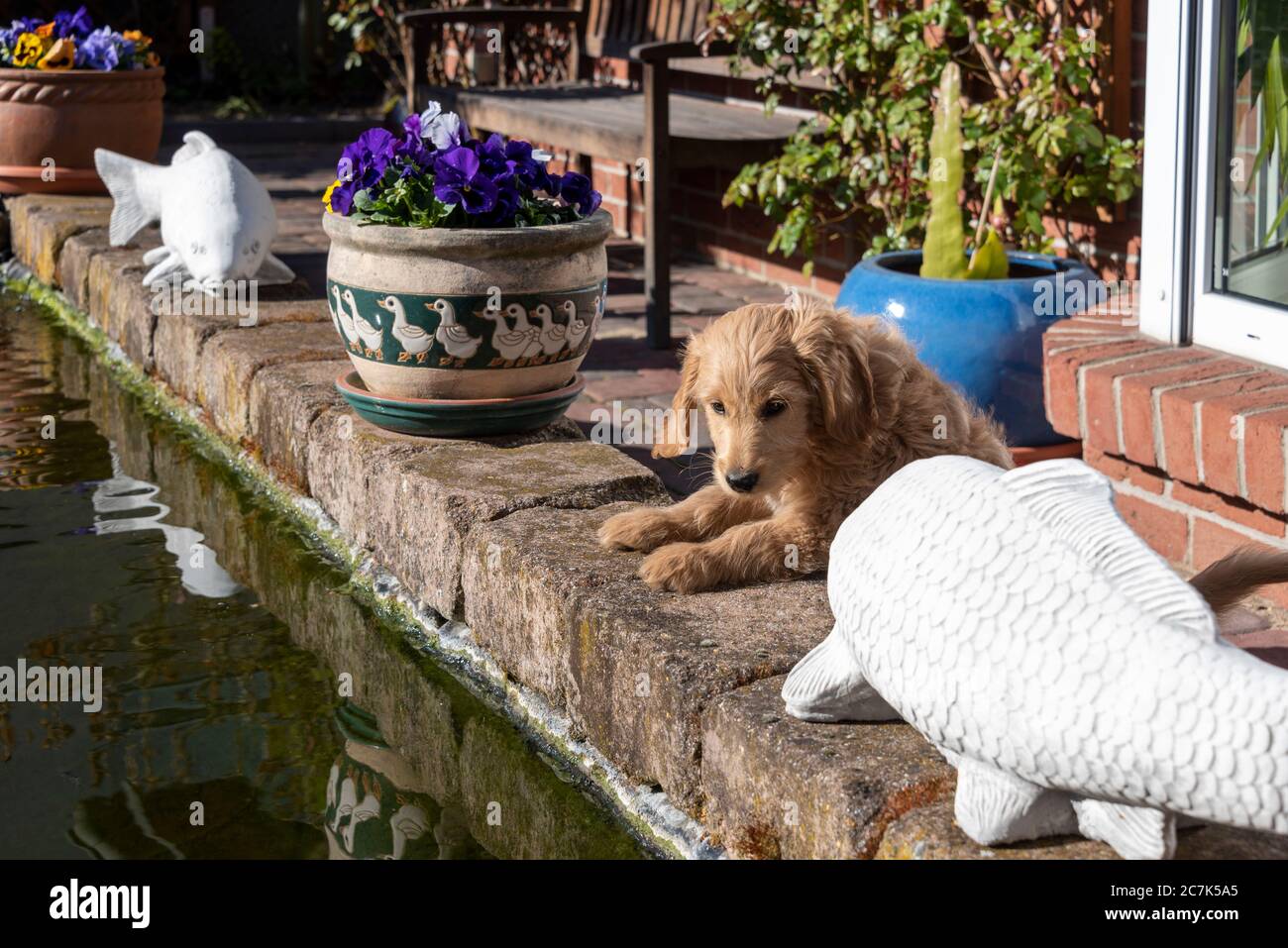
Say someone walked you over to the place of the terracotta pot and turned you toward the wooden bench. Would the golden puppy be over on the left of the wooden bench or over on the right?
right

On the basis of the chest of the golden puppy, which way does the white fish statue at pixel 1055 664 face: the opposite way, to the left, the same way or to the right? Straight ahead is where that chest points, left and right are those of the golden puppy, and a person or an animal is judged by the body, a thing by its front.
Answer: to the right

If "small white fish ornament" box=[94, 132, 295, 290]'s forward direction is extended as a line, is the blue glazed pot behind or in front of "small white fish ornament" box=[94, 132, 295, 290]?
in front

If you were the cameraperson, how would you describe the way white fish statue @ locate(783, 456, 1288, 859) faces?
facing away from the viewer and to the left of the viewer

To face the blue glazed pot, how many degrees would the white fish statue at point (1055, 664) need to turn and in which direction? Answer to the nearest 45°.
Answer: approximately 45° to its right

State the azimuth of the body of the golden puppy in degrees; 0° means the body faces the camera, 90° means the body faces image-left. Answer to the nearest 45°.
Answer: approximately 45°

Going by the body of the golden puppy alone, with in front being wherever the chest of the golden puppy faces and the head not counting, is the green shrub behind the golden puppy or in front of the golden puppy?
behind

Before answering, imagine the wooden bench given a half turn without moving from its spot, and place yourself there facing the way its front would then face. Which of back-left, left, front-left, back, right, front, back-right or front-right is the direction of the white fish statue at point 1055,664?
back-right

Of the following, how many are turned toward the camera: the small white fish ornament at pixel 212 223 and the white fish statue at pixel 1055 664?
1
